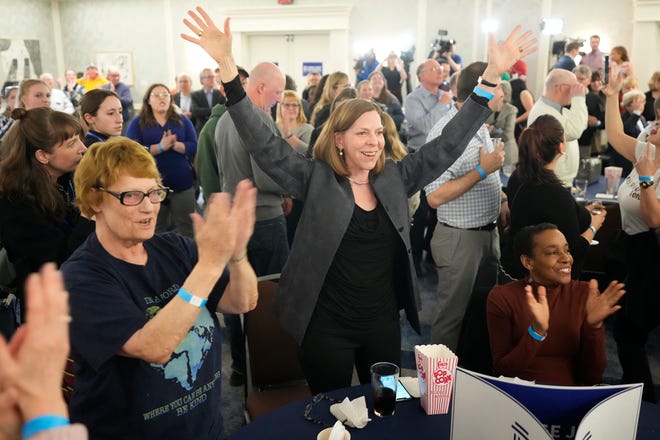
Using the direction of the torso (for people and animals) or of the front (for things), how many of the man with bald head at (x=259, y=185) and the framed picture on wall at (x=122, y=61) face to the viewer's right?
1

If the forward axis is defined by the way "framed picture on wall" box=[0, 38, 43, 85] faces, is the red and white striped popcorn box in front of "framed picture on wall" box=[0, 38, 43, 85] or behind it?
in front

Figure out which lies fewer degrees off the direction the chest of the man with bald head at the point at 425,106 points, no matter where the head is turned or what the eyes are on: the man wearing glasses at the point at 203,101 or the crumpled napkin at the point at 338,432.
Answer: the crumpled napkin

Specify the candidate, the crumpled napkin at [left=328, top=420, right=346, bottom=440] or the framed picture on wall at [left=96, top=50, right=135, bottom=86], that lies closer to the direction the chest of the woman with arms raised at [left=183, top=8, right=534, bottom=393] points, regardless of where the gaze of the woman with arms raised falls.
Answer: the crumpled napkin

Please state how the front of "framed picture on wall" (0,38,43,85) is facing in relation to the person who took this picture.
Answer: facing the viewer and to the right of the viewer

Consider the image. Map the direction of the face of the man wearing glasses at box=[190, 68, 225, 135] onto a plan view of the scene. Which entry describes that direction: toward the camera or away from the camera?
toward the camera

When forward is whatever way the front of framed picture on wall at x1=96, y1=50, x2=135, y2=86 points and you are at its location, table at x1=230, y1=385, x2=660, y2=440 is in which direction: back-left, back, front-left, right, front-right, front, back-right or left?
front

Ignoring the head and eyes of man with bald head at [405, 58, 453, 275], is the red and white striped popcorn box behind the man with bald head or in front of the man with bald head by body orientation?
in front

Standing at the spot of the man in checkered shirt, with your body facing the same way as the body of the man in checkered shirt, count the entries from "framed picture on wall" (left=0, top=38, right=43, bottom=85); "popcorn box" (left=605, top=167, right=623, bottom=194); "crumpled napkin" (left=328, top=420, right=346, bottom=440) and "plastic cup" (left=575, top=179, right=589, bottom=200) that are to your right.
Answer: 1

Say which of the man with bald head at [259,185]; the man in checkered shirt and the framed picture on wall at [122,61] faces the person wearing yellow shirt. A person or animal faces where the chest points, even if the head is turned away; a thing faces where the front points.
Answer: the framed picture on wall

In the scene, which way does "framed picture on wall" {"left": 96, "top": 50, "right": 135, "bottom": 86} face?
toward the camera

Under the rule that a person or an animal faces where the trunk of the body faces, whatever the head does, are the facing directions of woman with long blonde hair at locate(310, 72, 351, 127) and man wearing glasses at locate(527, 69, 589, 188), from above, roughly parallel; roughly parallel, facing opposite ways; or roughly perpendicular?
roughly parallel

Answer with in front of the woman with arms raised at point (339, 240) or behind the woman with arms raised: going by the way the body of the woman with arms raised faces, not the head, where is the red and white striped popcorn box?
in front
